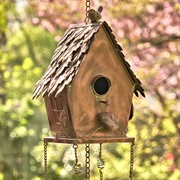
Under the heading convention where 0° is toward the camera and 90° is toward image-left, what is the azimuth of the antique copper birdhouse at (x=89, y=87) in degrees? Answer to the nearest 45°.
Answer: approximately 315°
